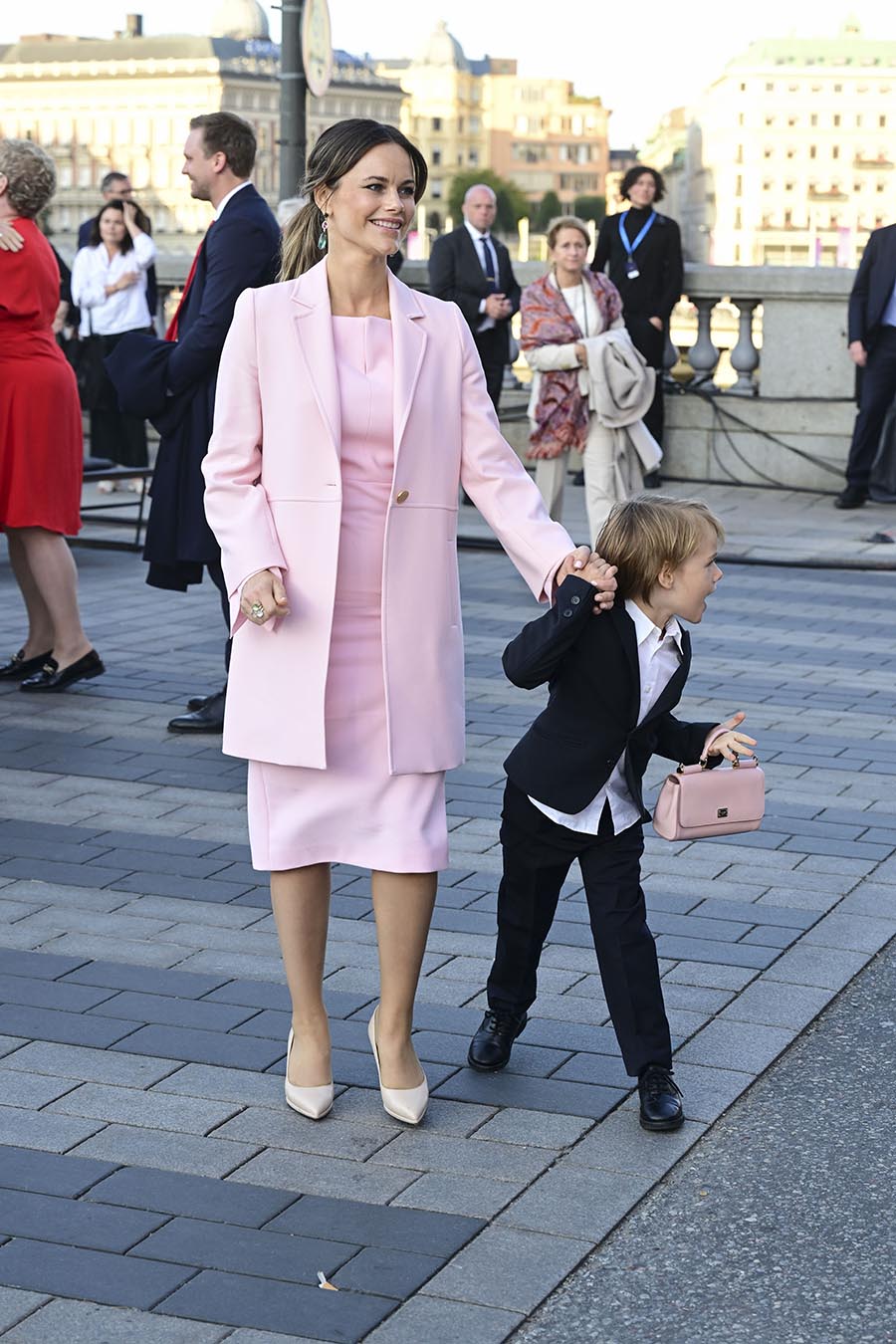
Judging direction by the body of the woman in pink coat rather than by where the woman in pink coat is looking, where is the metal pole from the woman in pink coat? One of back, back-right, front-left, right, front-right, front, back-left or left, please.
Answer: back

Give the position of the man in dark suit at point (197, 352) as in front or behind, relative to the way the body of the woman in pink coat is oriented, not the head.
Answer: behind

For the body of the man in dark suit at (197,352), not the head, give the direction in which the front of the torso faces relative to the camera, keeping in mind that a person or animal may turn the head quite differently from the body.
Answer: to the viewer's left

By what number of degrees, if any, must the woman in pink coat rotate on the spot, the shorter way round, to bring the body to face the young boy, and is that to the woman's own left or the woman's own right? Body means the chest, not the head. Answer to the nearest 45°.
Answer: approximately 90° to the woman's own left

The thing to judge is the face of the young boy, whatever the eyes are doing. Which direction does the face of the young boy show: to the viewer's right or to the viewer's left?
to the viewer's right

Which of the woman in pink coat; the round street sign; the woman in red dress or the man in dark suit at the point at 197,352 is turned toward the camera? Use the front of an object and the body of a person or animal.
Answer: the woman in pink coat

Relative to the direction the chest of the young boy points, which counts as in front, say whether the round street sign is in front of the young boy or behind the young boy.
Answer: behind

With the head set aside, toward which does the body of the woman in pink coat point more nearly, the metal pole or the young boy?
the young boy

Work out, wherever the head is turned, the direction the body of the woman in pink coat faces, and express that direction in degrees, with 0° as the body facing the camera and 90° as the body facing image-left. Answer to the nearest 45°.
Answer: approximately 0°

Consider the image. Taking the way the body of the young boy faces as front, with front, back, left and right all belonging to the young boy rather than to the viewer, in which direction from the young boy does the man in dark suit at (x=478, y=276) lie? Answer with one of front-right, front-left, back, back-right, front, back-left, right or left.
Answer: back-left
